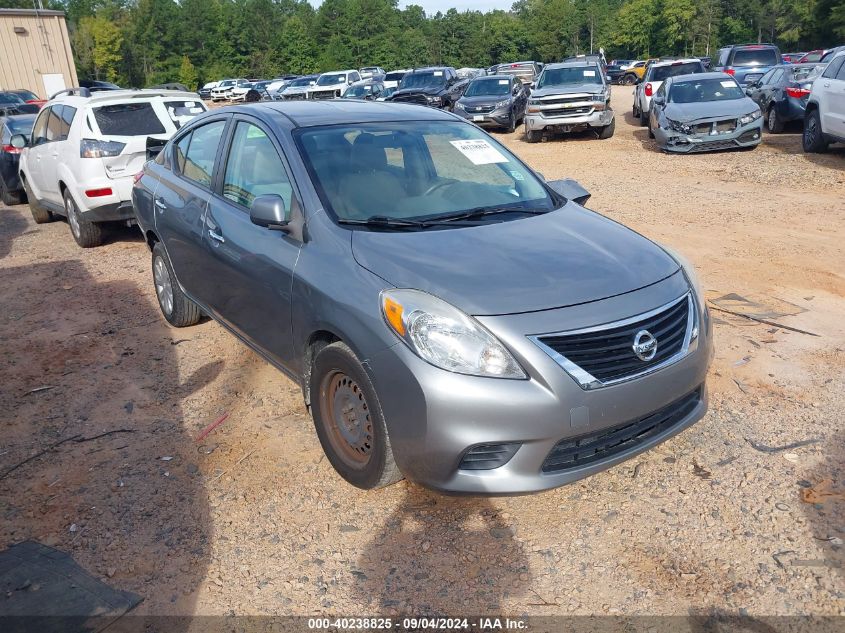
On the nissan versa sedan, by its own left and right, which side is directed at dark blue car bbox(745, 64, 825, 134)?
left

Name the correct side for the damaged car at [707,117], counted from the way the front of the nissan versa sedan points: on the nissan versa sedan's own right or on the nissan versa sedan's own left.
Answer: on the nissan versa sedan's own left

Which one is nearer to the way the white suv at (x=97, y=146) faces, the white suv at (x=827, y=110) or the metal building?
the metal building

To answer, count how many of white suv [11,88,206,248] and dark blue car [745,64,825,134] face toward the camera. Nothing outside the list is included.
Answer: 0

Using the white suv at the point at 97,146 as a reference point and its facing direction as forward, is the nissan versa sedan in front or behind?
behind

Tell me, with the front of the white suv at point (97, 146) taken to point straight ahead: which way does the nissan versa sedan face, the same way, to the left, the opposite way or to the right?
the opposite way

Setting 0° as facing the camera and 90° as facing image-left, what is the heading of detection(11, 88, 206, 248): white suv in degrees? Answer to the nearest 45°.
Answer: approximately 135°

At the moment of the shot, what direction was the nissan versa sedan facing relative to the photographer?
facing the viewer and to the right of the viewer

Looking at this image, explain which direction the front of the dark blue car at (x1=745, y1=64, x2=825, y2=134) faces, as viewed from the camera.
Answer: facing away from the viewer and to the left of the viewer

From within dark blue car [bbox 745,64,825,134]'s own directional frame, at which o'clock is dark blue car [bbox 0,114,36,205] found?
dark blue car [bbox 0,114,36,205] is roughly at 9 o'clock from dark blue car [bbox 745,64,825,134].

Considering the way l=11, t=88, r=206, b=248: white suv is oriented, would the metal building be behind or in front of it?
in front
